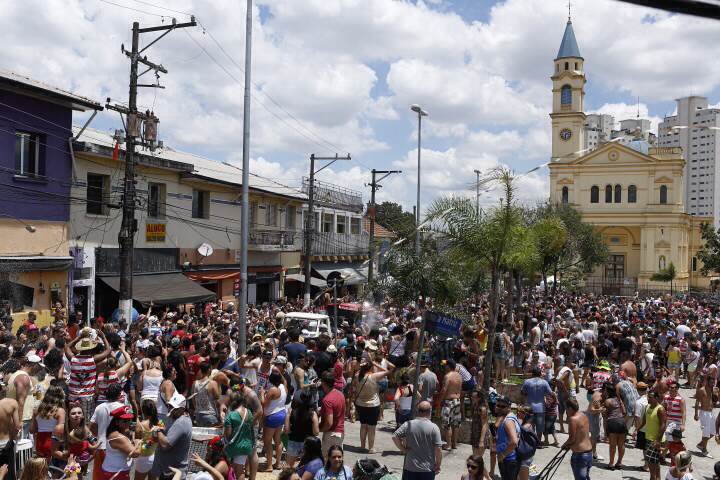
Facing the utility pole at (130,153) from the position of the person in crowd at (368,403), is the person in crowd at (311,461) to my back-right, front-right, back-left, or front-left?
back-left

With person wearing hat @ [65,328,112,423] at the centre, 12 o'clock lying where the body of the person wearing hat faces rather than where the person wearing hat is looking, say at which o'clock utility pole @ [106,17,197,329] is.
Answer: The utility pole is roughly at 12 o'clock from the person wearing hat.

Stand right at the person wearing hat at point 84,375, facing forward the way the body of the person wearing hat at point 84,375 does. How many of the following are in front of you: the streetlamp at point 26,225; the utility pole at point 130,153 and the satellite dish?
3

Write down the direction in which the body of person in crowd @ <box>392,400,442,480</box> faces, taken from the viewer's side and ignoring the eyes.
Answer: away from the camera

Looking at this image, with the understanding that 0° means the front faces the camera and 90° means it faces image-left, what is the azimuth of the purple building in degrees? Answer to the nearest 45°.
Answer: approximately 315°

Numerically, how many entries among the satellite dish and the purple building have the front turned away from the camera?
0

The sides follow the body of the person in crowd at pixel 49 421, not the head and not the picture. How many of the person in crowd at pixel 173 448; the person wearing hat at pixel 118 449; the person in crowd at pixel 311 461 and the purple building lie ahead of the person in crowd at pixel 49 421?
1

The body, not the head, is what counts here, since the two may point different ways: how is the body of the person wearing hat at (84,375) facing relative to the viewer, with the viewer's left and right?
facing away from the viewer

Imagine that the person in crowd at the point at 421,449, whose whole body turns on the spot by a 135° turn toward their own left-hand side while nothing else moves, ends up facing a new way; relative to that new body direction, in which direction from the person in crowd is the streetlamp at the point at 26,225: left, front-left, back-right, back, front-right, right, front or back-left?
right

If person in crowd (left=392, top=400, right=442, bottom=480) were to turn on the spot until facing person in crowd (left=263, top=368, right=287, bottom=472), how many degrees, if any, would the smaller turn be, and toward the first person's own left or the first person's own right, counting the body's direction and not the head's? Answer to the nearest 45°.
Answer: approximately 45° to the first person's own left

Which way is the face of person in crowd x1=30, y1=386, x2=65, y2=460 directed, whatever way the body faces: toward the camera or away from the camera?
away from the camera

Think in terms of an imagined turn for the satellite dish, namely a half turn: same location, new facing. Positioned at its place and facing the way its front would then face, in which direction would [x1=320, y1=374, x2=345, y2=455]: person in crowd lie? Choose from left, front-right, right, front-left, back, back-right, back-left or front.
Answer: back-left

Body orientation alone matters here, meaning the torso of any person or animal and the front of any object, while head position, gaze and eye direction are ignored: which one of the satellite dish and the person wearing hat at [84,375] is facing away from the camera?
the person wearing hat

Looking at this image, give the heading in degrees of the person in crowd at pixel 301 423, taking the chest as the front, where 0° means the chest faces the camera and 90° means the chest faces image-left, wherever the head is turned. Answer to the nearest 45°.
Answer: approximately 180°

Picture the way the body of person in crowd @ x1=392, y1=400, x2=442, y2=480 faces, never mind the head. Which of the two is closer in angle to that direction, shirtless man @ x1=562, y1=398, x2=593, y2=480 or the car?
the car
